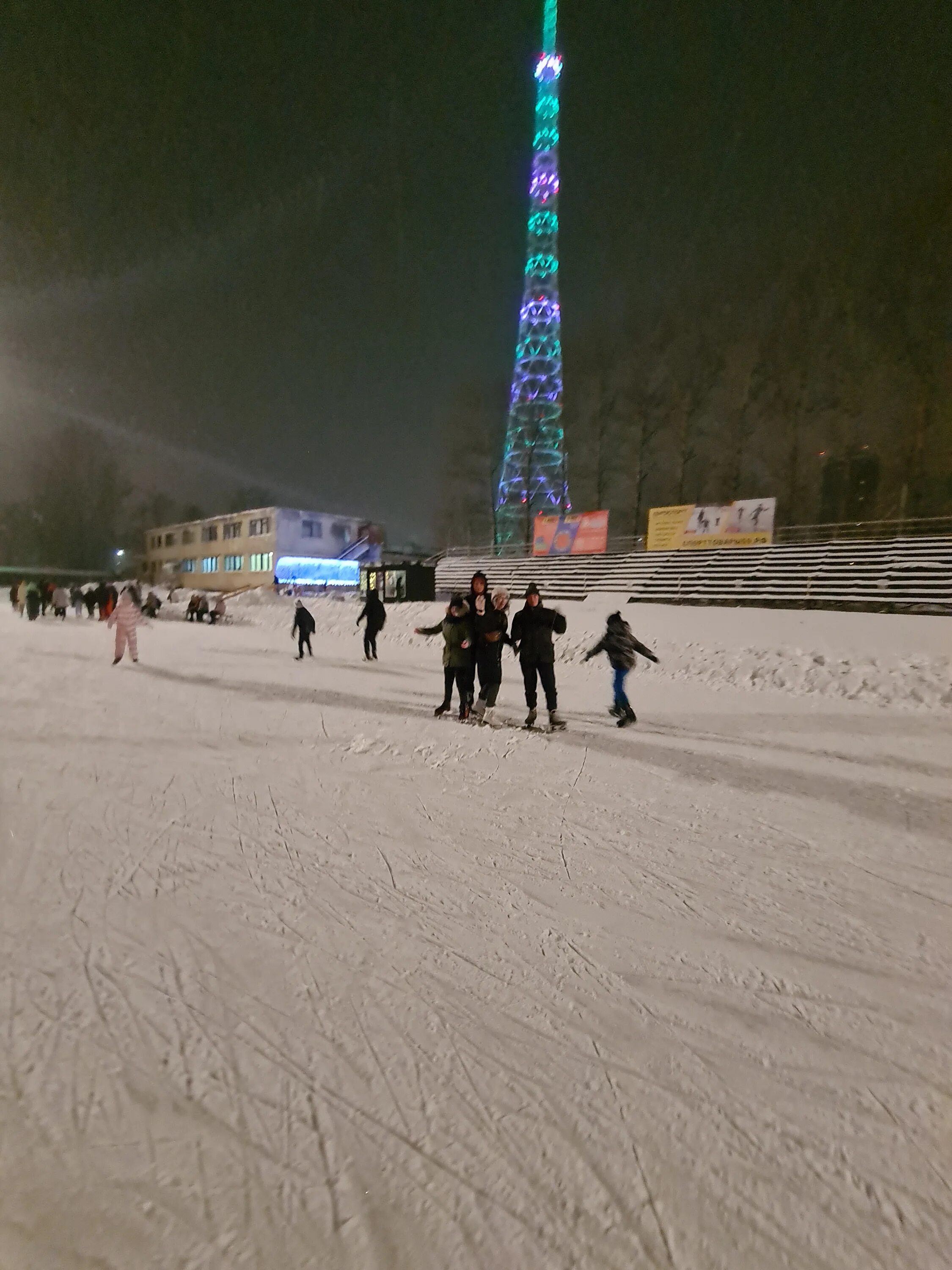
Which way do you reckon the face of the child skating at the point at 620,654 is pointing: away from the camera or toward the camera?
away from the camera

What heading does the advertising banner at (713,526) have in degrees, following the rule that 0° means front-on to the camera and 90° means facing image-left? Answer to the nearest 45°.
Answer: approximately 0°

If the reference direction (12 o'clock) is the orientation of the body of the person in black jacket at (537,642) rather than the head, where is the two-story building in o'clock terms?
The two-story building is roughly at 5 o'clock from the person in black jacket.

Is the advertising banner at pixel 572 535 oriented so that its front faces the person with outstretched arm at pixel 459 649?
yes

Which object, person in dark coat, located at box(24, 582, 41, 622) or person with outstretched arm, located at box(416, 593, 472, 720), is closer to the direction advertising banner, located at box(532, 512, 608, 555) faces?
the person with outstretched arm

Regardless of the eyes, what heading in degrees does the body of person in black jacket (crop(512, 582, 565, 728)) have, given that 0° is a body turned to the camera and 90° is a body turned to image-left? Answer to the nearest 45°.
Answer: approximately 0°

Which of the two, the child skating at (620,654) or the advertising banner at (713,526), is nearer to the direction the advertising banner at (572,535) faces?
the child skating

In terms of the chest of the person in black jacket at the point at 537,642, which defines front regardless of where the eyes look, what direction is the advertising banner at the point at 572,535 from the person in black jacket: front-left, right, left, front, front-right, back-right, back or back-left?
back

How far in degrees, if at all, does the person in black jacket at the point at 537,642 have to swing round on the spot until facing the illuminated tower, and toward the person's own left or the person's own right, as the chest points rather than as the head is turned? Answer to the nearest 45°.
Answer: approximately 180°

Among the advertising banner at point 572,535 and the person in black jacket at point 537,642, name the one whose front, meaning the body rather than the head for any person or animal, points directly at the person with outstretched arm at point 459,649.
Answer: the advertising banner
